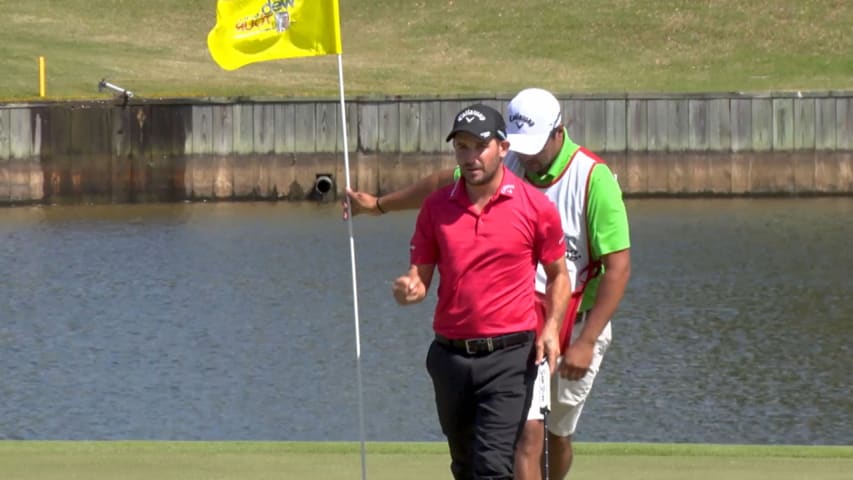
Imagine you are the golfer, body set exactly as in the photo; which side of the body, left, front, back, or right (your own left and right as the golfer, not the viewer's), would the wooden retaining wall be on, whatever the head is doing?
back

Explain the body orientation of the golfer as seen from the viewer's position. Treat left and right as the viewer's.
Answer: facing the viewer

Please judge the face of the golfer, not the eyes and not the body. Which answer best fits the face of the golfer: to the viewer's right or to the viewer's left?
to the viewer's left

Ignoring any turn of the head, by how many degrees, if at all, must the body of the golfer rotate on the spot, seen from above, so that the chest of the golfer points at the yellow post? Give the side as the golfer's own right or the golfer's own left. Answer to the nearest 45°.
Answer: approximately 180°
